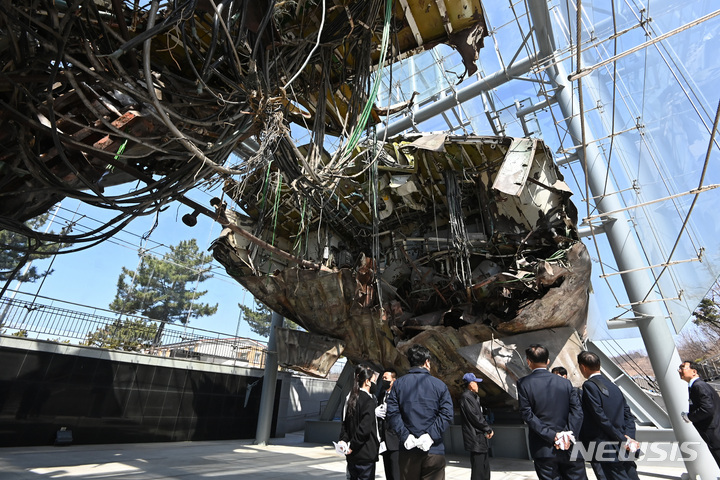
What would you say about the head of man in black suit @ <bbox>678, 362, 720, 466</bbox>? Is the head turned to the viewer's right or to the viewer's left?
to the viewer's left

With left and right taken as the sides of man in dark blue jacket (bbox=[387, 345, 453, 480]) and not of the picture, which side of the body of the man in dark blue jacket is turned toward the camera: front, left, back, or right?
back

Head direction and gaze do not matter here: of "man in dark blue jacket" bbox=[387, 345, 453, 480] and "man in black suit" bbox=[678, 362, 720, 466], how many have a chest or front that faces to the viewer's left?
1

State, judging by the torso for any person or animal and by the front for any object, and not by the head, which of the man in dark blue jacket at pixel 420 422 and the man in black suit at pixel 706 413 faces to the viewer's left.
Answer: the man in black suit

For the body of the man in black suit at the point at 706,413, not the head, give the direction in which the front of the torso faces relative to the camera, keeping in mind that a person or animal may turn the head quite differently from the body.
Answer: to the viewer's left

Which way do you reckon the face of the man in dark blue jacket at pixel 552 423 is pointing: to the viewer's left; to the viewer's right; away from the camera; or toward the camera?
away from the camera

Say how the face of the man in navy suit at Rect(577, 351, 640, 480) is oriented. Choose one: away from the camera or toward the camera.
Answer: away from the camera

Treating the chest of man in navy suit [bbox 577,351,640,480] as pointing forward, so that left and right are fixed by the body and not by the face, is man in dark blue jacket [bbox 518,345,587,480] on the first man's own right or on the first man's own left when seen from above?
on the first man's own left

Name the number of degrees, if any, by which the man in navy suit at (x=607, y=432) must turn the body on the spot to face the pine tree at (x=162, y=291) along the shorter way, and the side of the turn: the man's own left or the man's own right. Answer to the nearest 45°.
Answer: approximately 45° to the man's own left
